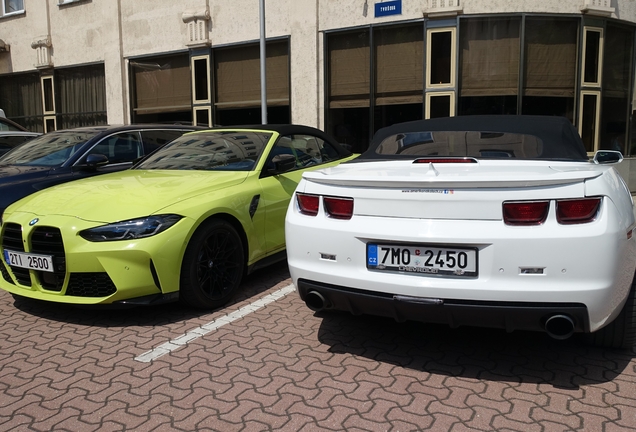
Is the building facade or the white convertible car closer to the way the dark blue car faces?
the white convertible car

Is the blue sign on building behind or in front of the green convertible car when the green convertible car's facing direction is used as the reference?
behind

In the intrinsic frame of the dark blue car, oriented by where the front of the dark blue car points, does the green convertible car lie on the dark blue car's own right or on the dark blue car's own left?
on the dark blue car's own left

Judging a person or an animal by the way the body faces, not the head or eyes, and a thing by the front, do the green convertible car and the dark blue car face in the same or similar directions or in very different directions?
same or similar directions

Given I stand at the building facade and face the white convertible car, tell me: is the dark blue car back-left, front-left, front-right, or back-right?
front-right

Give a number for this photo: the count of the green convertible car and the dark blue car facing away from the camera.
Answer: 0

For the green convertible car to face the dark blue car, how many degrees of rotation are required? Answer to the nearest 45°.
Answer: approximately 135° to its right

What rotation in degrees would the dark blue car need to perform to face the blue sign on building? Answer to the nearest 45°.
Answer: approximately 180°

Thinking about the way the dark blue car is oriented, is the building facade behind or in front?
behind

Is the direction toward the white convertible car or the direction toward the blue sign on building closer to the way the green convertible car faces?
the white convertible car

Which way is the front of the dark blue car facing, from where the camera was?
facing the viewer and to the left of the viewer

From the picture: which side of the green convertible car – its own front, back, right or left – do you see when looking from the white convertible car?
left
